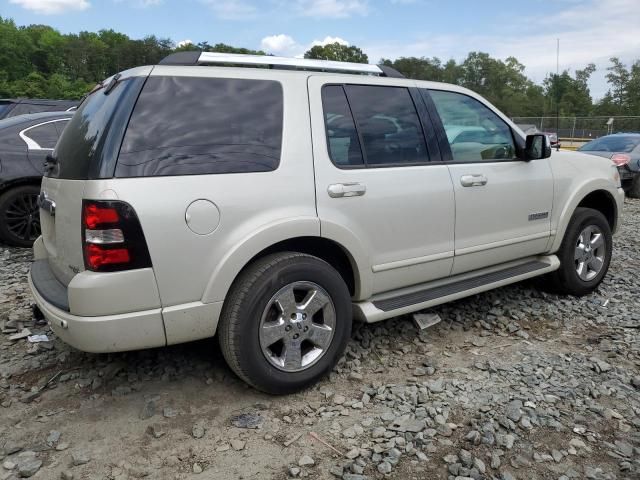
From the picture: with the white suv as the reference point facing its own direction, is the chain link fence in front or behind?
in front

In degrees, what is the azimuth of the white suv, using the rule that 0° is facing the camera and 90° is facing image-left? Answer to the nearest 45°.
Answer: approximately 225°

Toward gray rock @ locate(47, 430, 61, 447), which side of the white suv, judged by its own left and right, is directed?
back

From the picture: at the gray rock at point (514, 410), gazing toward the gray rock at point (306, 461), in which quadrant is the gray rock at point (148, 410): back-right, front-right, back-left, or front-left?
front-right

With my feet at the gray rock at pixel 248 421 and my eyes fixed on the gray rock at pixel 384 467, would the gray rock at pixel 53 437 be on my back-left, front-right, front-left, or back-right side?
back-right

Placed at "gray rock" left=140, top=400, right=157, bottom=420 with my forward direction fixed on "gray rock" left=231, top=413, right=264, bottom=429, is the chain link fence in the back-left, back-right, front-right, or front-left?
front-left
